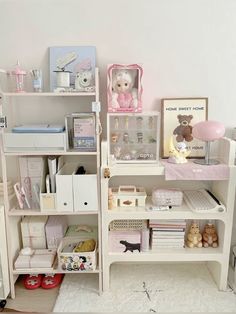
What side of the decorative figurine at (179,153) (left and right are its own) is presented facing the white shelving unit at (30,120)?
right

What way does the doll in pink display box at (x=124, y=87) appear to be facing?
toward the camera

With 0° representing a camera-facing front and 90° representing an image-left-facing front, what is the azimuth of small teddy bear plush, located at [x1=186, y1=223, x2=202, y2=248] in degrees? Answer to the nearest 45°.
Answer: approximately 0°

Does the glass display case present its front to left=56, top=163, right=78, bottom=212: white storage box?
no

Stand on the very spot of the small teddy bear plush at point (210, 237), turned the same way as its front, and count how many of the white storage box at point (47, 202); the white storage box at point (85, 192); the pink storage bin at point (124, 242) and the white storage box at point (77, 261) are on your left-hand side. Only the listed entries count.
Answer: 0

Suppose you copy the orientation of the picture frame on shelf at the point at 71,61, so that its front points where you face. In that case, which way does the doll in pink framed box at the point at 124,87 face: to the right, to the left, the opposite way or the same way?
the same way

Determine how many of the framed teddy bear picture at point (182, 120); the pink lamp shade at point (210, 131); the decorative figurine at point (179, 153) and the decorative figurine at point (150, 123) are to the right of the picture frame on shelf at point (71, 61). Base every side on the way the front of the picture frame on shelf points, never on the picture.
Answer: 0

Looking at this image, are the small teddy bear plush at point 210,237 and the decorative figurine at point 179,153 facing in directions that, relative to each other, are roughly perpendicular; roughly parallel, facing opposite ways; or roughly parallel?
roughly parallel

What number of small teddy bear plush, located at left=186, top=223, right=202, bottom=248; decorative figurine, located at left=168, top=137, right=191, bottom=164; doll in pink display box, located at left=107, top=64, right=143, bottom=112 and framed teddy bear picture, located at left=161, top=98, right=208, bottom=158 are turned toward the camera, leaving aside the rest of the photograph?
4

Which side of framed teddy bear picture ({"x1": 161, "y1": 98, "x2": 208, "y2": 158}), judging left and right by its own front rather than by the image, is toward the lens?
front

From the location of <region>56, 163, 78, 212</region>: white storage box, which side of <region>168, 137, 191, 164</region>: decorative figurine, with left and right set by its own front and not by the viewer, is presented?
right

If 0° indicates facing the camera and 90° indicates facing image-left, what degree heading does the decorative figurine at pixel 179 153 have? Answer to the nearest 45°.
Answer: approximately 0°

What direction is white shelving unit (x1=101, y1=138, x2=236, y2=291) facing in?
toward the camera

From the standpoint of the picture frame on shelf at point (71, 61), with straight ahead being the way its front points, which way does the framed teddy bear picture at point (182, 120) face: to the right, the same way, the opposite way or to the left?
the same way
